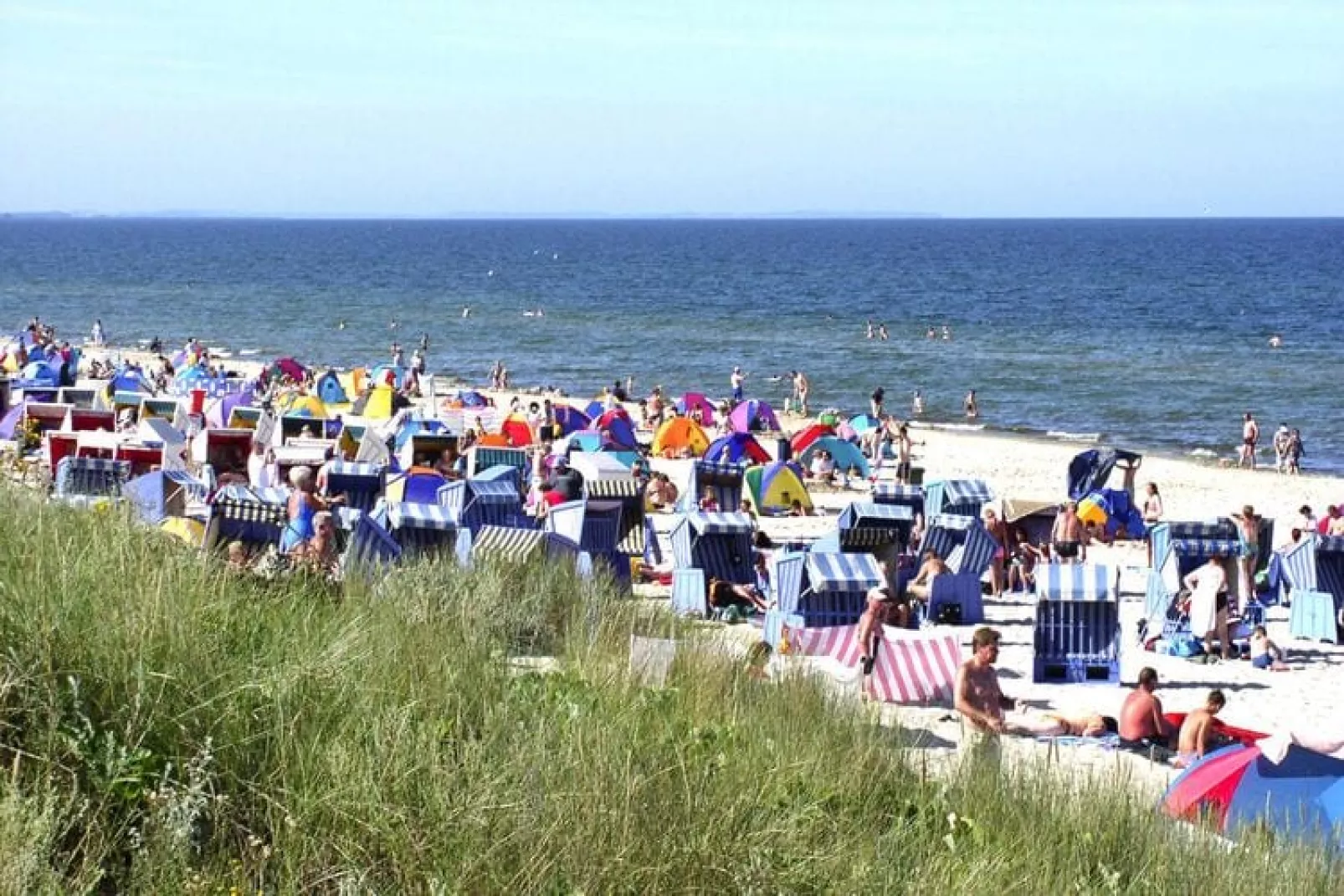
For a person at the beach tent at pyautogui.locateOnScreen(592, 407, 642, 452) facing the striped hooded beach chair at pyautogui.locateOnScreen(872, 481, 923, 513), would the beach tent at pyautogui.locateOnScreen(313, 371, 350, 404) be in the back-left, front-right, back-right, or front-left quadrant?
back-right

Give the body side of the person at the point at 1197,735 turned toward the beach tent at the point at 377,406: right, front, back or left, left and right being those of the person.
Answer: left
